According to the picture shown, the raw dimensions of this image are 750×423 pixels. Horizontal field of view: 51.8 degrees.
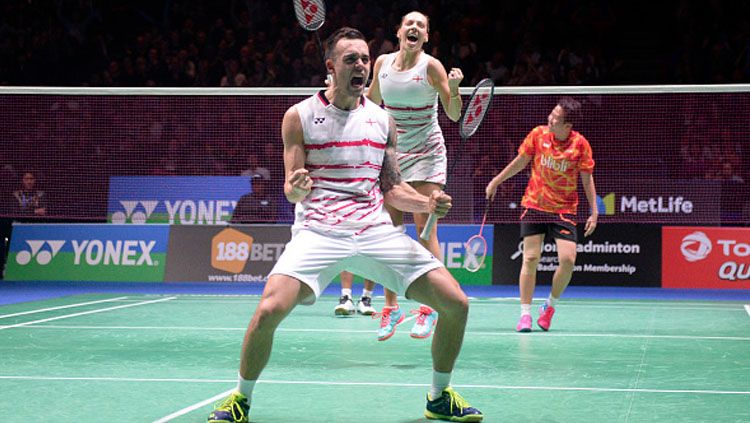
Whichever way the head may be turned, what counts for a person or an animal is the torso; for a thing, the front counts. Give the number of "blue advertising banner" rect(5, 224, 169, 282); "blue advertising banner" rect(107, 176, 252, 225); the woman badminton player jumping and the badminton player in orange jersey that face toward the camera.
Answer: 4

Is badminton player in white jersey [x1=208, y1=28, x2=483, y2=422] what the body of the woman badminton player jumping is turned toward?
yes

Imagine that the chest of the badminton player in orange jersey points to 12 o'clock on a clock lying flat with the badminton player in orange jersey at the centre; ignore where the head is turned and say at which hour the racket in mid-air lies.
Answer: The racket in mid-air is roughly at 2 o'clock from the badminton player in orange jersey.

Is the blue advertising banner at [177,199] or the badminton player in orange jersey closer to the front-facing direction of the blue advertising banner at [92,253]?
the badminton player in orange jersey

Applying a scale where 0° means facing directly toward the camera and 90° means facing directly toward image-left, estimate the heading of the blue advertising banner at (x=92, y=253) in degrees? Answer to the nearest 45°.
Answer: approximately 0°

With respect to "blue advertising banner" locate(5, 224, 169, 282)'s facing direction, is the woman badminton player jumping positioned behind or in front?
in front

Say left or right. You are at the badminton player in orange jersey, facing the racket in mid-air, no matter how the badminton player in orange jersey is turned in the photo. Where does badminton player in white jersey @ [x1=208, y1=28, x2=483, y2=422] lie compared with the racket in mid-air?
left

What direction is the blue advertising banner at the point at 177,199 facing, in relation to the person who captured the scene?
facing the viewer

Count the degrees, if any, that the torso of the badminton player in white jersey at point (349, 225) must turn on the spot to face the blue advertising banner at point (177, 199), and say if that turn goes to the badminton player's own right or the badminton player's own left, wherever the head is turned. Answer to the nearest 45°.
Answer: approximately 180°

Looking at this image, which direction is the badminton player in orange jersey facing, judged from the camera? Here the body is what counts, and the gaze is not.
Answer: toward the camera

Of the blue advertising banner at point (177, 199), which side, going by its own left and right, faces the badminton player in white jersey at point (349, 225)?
front

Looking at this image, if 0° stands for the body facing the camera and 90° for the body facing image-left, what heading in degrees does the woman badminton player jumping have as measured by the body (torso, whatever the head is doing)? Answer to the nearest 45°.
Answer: approximately 0°

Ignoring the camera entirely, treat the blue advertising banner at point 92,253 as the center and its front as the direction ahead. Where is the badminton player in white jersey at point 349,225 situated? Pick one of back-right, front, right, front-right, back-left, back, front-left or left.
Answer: front
